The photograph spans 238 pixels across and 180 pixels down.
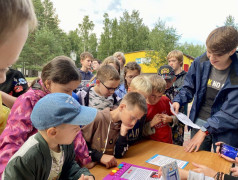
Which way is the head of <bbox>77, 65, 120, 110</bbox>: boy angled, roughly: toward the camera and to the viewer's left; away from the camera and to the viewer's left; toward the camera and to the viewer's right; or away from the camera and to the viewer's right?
toward the camera and to the viewer's right

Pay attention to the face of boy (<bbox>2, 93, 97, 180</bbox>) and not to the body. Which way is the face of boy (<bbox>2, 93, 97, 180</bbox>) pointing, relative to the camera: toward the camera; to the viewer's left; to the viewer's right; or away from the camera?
to the viewer's right

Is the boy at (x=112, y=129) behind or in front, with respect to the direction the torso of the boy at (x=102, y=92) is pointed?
in front

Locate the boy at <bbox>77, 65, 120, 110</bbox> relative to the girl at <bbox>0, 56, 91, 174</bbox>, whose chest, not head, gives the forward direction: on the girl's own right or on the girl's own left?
on the girl's own left

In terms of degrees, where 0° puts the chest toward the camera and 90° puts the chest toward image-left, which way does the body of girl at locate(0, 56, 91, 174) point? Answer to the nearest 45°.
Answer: approximately 315°

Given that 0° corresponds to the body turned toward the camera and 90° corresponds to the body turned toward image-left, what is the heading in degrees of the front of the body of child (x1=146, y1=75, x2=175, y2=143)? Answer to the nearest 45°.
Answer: approximately 0°

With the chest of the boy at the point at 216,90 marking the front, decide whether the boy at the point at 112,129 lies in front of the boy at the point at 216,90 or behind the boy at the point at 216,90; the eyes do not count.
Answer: in front

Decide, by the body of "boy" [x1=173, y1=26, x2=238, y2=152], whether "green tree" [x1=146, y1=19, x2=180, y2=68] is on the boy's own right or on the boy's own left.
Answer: on the boy's own right

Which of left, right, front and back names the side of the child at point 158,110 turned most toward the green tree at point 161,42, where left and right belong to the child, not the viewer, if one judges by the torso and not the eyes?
back

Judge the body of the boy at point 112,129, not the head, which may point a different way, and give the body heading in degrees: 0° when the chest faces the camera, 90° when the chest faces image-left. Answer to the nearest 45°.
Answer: approximately 315°

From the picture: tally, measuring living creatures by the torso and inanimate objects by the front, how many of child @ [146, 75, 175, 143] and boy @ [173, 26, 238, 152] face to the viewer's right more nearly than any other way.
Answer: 0
